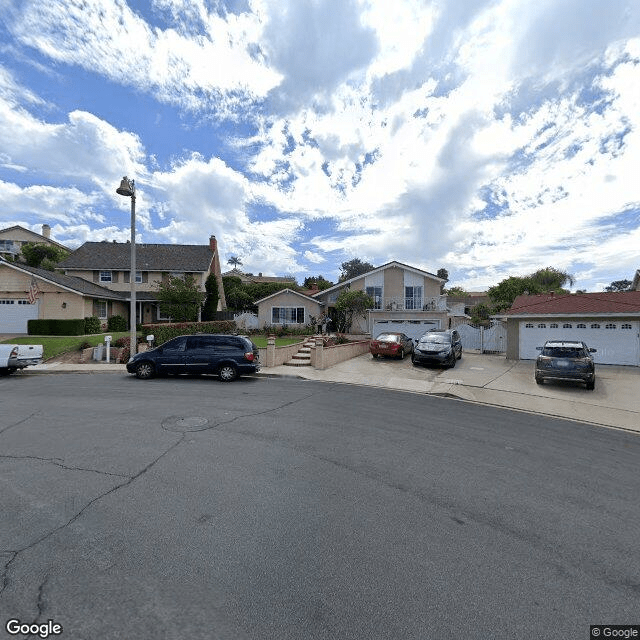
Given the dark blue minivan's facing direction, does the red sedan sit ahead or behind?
behind

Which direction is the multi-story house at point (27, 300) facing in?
toward the camera

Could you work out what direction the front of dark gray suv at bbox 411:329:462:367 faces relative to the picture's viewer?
facing the viewer and to the left of the viewer

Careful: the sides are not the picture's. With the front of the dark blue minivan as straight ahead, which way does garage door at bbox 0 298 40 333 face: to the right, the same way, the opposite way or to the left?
to the left

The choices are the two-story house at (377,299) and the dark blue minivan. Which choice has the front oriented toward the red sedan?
the two-story house

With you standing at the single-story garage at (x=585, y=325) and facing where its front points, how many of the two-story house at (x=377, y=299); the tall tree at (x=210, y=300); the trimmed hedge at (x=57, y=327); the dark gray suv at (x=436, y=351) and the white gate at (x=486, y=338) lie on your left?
0

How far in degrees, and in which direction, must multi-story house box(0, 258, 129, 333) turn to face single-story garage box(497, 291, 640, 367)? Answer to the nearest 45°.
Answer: approximately 45° to its left

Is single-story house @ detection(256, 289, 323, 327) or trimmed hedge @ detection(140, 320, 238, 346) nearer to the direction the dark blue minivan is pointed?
the trimmed hedge

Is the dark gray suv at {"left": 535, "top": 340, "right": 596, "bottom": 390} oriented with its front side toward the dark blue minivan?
no

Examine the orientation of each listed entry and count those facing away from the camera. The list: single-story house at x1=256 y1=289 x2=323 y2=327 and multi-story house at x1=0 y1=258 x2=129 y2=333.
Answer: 0

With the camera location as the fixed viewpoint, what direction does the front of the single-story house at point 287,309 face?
facing the viewer

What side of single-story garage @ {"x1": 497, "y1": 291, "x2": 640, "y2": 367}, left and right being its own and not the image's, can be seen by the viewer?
front

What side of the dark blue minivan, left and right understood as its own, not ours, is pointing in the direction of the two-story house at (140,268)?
right

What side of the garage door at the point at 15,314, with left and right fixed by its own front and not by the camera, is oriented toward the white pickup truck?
front

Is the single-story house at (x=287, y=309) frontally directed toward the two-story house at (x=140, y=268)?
no

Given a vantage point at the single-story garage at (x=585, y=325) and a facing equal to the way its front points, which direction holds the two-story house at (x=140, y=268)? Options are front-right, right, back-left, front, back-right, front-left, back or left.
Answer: right

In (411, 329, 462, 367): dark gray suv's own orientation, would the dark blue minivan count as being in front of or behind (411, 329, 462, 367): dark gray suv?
in front

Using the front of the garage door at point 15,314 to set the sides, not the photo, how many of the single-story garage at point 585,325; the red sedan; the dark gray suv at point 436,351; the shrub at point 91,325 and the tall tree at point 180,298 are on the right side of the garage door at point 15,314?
0

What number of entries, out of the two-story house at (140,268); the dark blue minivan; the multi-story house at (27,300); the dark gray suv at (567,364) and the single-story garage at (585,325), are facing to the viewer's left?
1

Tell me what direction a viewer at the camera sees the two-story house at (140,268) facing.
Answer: facing the viewer

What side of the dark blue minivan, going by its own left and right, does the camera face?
left
